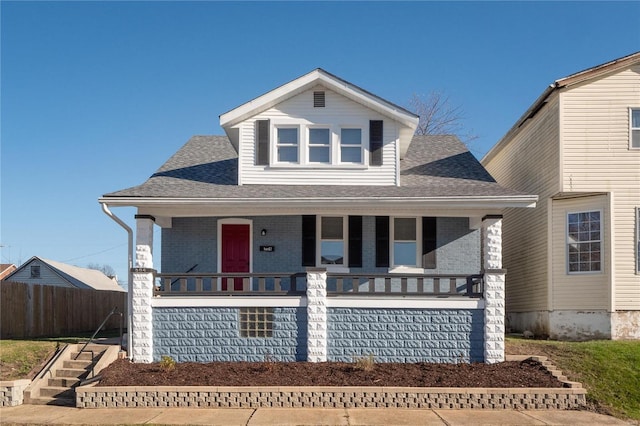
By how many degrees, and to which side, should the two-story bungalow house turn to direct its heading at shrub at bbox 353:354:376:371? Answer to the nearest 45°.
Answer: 0° — it already faces it

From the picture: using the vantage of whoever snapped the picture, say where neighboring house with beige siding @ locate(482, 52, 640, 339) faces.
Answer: facing the viewer

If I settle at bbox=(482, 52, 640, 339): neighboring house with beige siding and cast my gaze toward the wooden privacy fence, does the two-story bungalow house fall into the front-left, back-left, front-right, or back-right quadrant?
front-left

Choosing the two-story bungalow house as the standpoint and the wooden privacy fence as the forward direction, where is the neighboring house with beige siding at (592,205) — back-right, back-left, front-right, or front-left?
back-right

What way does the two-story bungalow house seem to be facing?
toward the camera

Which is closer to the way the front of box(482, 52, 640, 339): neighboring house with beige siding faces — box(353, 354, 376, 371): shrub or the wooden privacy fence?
the shrub

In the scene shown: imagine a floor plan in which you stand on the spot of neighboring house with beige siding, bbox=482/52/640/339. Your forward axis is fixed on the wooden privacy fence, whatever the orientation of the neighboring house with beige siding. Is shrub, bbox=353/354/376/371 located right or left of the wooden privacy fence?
left

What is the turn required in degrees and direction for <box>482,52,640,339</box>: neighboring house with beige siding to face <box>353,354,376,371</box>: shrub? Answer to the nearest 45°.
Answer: approximately 45° to its right

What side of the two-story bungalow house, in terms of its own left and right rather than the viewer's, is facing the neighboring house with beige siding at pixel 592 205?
left

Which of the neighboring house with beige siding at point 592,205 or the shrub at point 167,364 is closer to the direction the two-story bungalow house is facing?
the shrub

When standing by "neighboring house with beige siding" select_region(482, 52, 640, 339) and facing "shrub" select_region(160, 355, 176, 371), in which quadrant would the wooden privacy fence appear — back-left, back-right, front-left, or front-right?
front-right

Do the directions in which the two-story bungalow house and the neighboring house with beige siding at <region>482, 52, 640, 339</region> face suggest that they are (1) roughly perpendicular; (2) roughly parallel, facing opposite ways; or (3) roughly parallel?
roughly parallel

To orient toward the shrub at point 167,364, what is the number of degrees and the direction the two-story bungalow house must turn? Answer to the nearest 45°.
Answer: approximately 45° to its right

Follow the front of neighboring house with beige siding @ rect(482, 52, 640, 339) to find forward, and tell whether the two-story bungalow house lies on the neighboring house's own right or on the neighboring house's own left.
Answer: on the neighboring house's own right
